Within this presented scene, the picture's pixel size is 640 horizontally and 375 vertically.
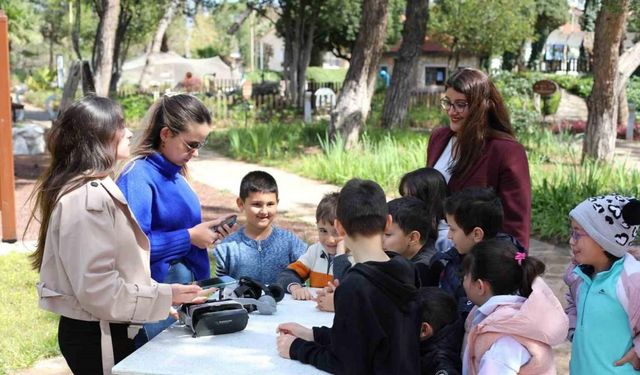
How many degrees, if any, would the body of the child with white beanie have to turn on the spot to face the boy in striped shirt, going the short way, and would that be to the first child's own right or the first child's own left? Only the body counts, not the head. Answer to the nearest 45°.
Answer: approximately 45° to the first child's own right

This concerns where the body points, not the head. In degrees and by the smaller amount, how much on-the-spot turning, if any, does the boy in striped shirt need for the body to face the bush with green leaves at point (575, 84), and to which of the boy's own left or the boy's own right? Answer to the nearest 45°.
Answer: approximately 180°

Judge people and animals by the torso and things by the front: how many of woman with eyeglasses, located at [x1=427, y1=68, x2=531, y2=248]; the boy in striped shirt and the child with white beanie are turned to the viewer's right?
0

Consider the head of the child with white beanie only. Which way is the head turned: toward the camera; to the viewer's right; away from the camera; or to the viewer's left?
to the viewer's left

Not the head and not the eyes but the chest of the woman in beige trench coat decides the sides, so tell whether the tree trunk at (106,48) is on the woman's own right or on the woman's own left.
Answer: on the woman's own left

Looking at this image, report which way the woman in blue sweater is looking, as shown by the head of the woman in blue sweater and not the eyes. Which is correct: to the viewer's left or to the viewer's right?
to the viewer's right

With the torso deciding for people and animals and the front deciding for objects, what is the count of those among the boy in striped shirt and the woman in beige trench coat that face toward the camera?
1

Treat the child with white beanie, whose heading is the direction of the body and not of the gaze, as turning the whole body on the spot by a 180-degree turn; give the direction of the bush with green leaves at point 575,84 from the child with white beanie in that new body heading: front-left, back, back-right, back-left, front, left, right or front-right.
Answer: front-left

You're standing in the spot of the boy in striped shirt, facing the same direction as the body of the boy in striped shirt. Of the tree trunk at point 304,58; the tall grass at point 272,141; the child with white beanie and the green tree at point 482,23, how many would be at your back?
3

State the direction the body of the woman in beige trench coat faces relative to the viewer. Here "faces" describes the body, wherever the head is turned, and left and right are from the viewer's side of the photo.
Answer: facing to the right of the viewer

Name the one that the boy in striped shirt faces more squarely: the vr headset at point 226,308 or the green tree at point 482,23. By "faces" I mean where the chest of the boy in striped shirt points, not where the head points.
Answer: the vr headset

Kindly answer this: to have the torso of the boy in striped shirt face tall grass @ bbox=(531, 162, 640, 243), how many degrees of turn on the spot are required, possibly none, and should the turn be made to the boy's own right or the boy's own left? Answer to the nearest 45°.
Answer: approximately 135° to the boy's own left

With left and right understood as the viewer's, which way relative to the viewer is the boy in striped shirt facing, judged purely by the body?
facing the viewer

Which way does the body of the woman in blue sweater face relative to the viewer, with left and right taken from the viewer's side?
facing the viewer and to the right of the viewer

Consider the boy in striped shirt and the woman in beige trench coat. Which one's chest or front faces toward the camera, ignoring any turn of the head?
the boy in striped shirt

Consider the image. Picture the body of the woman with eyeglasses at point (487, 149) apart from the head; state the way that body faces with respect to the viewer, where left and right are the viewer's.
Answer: facing the viewer and to the left of the viewer
